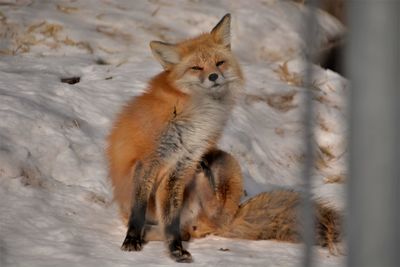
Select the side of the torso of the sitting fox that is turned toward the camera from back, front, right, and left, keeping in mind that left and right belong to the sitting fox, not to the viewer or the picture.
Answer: front
